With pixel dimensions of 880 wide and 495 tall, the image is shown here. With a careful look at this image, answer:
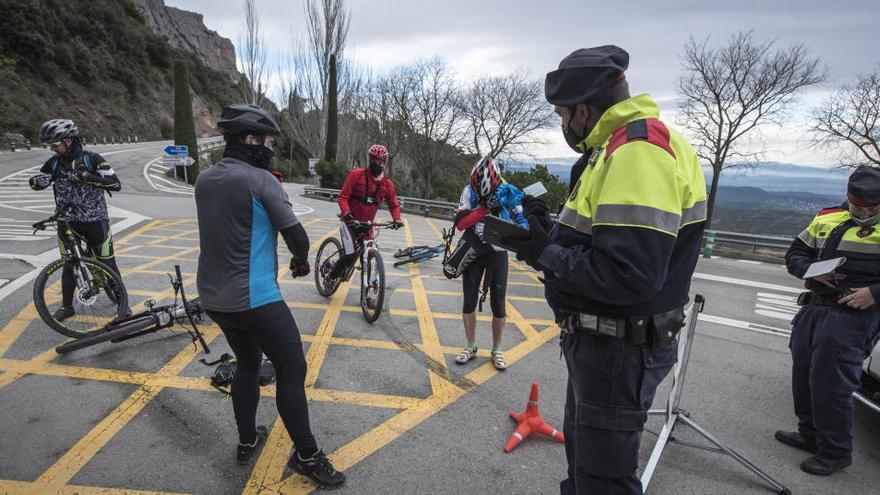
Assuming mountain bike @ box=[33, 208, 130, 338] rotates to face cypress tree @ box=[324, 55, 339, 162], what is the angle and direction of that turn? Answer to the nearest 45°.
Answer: approximately 180°

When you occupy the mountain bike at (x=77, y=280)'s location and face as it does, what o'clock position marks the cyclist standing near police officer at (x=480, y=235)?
The cyclist standing near police officer is roughly at 9 o'clock from the mountain bike.

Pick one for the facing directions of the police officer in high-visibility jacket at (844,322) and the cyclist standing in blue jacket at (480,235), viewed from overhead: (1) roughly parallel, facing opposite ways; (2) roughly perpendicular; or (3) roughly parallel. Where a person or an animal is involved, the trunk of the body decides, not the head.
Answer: roughly perpendicular

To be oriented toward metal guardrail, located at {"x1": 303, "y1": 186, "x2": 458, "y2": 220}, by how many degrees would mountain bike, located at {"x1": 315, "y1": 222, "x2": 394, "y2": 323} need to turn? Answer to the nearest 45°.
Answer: approximately 135° to its left

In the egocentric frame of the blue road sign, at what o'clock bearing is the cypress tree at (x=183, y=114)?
The cypress tree is roughly at 6 o'clock from the blue road sign.

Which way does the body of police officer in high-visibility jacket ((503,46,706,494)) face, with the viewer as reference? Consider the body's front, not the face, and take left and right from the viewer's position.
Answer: facing to the left of the viewer

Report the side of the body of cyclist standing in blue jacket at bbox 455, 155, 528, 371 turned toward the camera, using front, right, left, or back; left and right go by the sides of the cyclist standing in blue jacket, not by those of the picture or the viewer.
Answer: front

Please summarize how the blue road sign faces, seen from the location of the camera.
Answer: facing the viewer

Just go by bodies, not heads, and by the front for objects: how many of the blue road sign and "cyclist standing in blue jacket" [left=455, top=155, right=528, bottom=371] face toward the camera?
2

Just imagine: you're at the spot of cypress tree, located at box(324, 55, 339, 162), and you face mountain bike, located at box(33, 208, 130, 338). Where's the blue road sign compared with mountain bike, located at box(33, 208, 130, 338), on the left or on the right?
right

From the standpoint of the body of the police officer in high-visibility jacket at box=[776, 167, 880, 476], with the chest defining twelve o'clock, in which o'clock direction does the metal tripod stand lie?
The metal tripod stand is roughly at 12 o'clock from the police officer in high-visibility jacket.

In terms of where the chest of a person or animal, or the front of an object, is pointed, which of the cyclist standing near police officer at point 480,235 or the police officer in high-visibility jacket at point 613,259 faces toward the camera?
the cyclist standing near police officer
